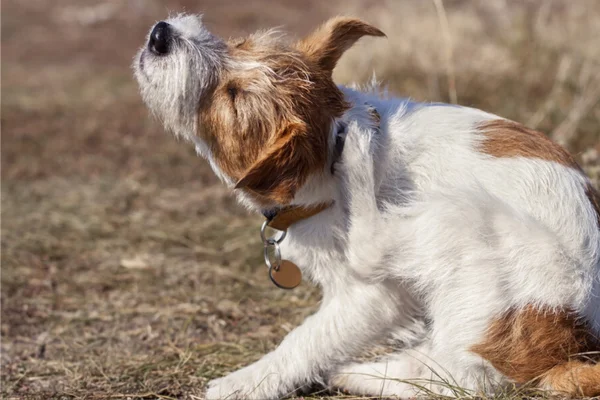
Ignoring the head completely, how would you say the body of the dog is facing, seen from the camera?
to the viewer's left
